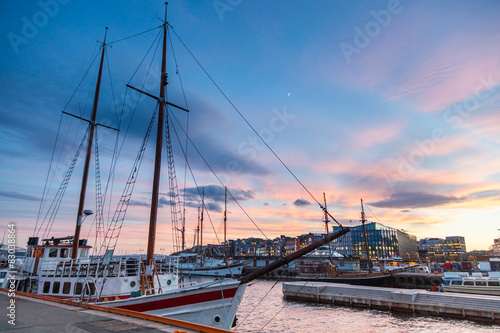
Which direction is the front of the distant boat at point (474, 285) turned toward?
to the viewer's left

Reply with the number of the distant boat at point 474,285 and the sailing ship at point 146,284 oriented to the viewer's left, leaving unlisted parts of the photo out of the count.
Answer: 1

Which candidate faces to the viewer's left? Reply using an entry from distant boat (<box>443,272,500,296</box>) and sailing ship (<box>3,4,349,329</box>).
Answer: the distant boat

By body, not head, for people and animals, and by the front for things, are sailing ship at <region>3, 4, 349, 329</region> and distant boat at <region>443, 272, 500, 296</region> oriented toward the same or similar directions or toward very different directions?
very different directions

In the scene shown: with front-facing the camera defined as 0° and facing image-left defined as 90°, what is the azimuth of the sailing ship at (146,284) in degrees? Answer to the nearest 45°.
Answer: approximately 315°

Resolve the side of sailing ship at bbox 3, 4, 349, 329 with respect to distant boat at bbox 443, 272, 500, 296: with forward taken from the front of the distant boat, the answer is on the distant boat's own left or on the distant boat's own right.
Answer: on the distant boat's own left
